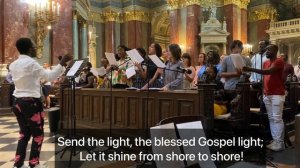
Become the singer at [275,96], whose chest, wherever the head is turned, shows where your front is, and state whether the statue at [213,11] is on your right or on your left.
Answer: on your right

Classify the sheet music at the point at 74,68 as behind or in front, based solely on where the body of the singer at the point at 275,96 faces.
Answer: in front

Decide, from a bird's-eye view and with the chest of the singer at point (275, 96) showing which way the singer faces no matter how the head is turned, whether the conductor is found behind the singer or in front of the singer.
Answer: in front

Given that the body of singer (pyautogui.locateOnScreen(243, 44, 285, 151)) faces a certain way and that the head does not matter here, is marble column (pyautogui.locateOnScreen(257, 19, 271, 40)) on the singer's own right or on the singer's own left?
on the singer's own right

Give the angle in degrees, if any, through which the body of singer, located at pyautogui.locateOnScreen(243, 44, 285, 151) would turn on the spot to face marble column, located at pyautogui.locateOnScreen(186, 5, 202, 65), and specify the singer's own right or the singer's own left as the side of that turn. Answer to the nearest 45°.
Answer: approximately 90° to the singer's own right

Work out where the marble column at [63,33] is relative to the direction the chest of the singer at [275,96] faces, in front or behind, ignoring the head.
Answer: in front

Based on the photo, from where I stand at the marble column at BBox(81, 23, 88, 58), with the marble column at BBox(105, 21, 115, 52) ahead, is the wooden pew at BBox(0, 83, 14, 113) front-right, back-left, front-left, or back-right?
back-right

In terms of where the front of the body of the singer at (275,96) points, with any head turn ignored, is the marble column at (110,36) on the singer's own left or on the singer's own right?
on the singer's own right

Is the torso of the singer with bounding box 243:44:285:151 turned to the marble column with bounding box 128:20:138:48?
no

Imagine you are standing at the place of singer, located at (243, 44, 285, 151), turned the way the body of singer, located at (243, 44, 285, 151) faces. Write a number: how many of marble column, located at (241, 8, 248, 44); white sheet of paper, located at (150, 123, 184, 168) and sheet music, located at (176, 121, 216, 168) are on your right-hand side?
1

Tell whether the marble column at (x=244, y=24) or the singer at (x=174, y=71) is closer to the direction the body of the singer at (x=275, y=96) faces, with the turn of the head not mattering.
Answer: the singer

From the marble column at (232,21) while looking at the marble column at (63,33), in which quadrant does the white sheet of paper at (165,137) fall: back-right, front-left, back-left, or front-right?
front-left

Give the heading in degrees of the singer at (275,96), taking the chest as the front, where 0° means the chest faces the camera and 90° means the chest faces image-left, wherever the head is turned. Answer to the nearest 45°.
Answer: approximately 90°

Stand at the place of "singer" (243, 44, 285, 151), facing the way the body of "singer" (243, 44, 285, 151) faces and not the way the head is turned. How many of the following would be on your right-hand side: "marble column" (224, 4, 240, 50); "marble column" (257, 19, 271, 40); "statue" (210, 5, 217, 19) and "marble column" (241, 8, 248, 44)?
4

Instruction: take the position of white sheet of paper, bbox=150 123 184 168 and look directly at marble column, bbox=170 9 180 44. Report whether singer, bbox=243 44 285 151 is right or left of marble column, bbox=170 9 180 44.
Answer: right

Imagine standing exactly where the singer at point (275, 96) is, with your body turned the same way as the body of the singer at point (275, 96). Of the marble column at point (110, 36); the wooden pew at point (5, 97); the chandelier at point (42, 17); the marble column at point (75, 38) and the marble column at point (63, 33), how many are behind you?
0

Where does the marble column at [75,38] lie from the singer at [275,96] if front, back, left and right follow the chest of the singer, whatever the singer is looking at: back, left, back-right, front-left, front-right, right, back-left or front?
front-right

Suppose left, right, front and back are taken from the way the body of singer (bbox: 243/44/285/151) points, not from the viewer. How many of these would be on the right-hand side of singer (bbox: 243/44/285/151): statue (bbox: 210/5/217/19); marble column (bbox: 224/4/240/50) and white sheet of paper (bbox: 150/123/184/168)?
2

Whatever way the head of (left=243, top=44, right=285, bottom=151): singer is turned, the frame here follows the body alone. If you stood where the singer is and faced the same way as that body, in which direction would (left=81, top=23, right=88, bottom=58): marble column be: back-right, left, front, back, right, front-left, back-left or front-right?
front-right

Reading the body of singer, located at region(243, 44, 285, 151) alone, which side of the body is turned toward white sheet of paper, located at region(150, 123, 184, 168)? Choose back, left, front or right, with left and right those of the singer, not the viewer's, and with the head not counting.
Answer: left

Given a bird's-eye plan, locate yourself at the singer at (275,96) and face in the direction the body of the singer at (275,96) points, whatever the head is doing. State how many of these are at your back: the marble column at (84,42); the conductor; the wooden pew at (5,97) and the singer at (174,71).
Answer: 0
